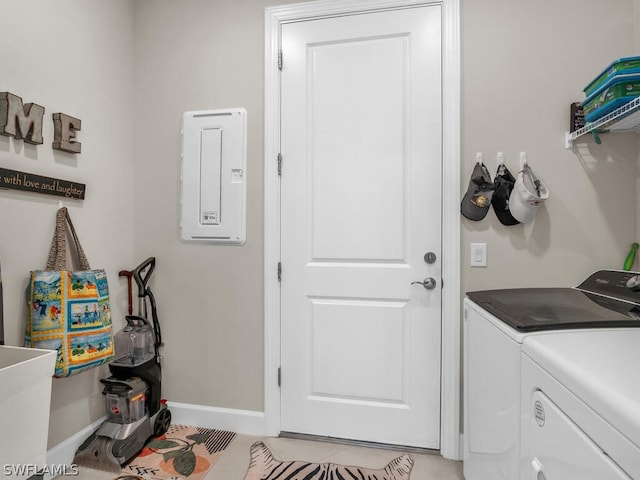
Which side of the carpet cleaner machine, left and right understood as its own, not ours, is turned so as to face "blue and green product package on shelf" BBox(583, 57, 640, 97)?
left

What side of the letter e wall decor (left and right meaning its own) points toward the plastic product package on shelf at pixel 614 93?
front

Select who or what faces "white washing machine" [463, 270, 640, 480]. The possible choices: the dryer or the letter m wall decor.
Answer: the letter m wall decor

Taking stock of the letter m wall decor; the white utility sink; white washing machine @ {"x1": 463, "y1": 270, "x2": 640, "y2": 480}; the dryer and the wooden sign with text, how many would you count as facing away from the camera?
0

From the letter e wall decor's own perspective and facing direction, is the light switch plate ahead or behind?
ahead

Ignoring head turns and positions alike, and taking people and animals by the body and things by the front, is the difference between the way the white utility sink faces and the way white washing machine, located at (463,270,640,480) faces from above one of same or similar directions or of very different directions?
very different directions

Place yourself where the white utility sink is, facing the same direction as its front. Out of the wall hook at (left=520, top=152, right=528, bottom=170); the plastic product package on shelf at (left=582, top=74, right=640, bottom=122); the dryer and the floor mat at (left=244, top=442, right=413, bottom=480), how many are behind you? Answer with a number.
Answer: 0

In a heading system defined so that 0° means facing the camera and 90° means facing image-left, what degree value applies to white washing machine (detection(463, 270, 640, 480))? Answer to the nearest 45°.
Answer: approximately 45°

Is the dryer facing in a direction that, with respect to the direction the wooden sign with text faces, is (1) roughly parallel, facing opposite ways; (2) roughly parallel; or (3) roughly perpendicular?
roughly parallel, facing opposite ways

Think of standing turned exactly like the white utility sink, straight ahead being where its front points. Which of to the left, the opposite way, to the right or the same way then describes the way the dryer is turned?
the opposite way

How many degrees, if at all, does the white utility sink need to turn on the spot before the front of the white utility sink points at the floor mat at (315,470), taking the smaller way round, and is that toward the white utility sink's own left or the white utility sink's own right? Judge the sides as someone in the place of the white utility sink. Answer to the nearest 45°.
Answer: approximately 45° to the white utility sink's own left

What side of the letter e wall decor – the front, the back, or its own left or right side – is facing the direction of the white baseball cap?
front

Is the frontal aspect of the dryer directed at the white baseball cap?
no

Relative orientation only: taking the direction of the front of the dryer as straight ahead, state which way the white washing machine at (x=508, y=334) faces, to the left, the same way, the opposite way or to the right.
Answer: the same way

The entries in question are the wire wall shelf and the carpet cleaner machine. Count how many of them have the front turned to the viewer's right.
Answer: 0

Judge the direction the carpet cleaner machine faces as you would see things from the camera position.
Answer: facing the viewer and to the left of the viewer
